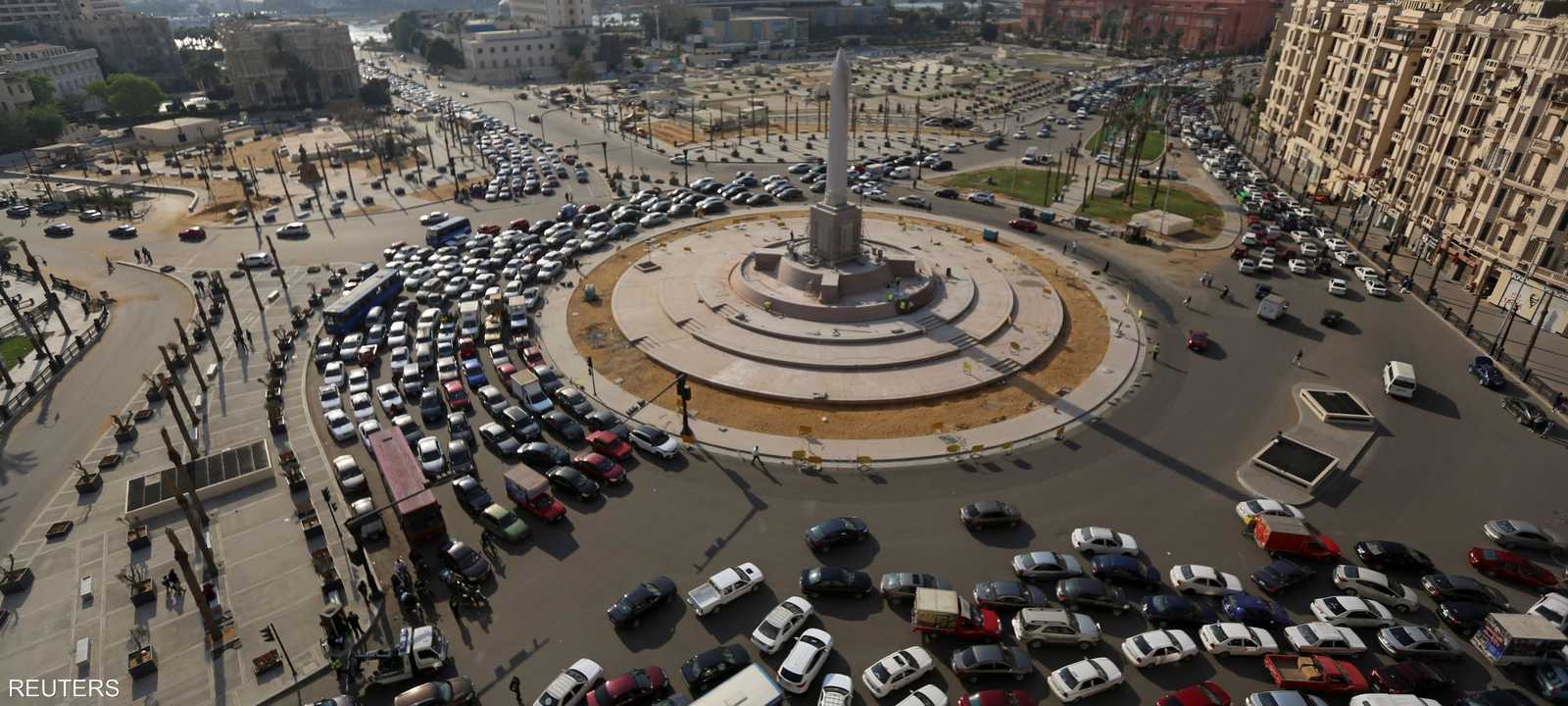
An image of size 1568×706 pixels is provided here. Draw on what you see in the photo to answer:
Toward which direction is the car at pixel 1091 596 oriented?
to the viewer's right

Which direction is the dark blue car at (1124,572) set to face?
to the viewer's right

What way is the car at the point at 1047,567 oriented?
to the viewer's right

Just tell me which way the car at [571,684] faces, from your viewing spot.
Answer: facing away from the viewer and to the right of the viewer

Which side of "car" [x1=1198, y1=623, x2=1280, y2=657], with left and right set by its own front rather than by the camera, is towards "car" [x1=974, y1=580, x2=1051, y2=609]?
back

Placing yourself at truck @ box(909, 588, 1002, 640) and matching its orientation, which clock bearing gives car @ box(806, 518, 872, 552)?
The car is roughly at 7 o'clock from the truck.

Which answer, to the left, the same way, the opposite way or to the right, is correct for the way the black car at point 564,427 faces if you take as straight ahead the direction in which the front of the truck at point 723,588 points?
to the right

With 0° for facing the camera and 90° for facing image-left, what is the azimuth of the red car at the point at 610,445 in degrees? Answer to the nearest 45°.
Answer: approximately 315°

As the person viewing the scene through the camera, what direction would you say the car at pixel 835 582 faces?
facing to the right of the viewer
